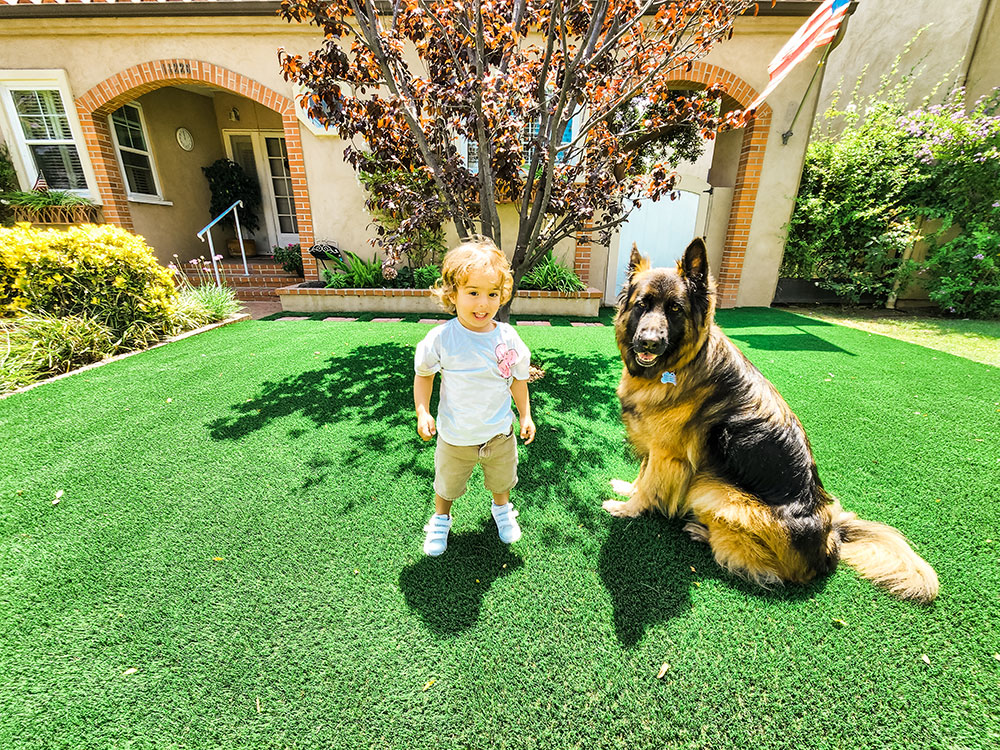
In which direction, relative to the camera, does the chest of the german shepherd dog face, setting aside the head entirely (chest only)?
to the viewer's left

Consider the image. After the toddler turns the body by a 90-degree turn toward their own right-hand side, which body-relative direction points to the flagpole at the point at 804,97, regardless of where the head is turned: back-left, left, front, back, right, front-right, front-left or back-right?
back-right

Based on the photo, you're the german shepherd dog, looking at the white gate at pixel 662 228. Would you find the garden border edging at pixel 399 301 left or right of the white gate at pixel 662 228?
left

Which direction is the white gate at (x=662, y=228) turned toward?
toward the camera

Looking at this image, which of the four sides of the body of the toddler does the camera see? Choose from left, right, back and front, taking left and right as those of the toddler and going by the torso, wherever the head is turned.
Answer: front

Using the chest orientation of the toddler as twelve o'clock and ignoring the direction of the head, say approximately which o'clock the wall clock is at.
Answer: The wall clock is roughly at 5 o'clock from the toddler.

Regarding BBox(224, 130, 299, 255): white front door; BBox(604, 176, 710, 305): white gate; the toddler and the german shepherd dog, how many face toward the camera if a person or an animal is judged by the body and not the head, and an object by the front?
3

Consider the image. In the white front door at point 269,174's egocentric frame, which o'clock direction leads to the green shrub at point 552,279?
The green shrub is roughly at 11 o'clock from the white front door.

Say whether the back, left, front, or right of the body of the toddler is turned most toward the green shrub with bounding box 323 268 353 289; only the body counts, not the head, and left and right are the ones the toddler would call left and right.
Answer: back
